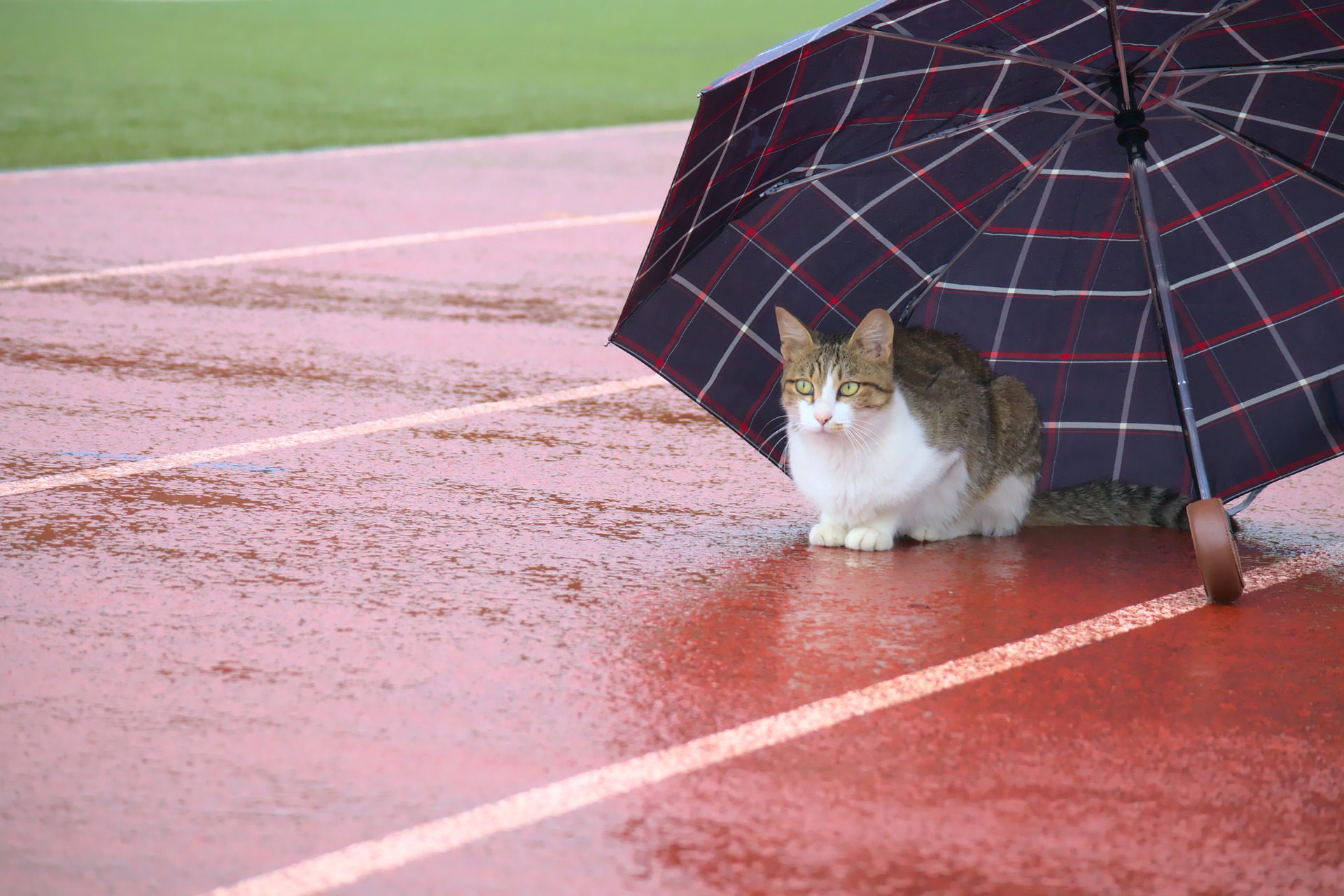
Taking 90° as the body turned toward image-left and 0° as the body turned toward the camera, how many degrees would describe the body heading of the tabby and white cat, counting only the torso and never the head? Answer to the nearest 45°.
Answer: approximately 45°
